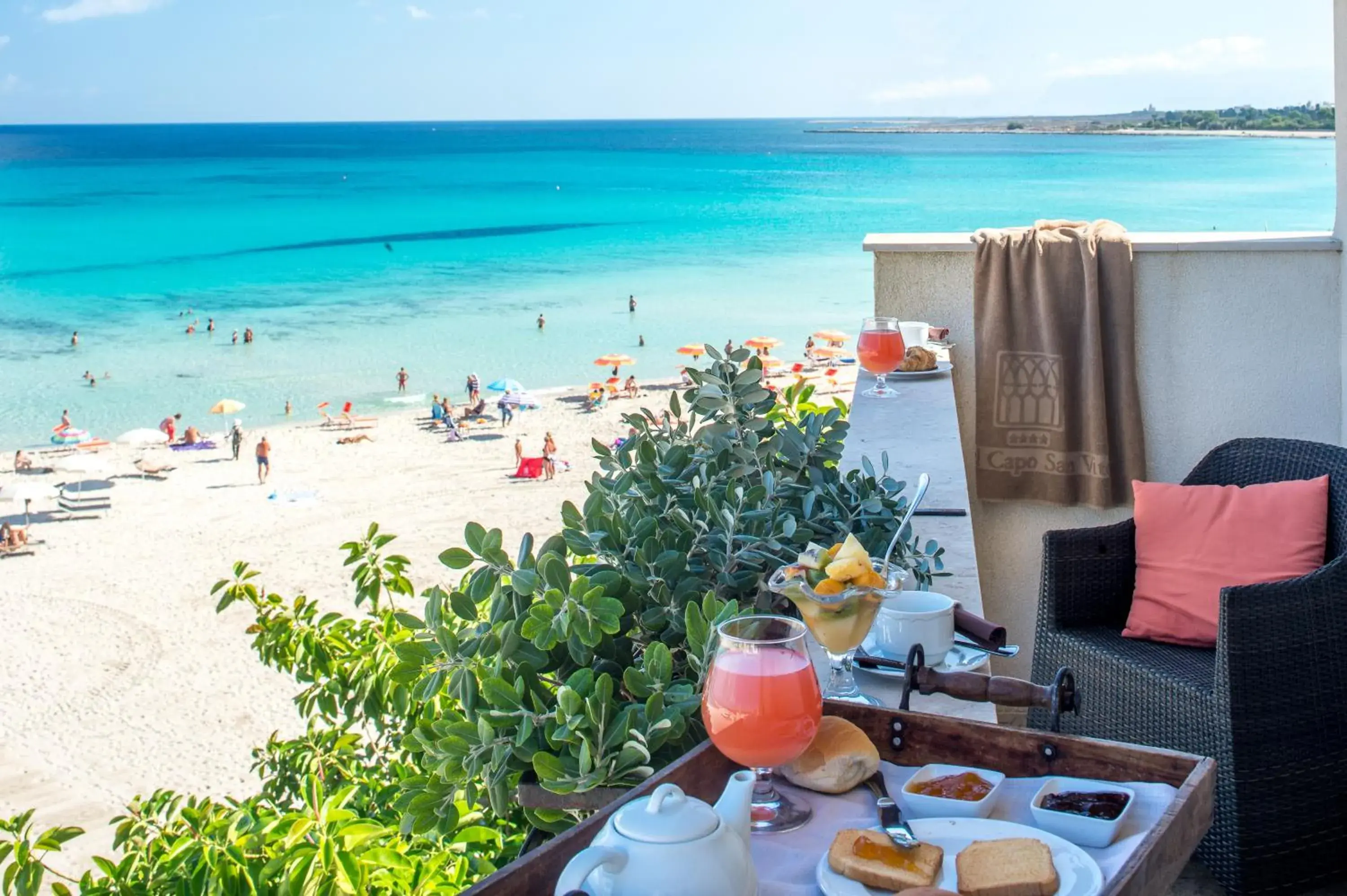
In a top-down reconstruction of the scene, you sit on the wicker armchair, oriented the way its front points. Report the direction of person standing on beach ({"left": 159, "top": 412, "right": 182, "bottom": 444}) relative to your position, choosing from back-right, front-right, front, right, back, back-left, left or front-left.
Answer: right

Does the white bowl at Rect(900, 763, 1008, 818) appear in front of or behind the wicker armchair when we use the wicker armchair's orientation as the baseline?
in front

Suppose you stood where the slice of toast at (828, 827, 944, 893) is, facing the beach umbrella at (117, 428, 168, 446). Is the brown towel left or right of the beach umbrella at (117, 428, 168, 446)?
right

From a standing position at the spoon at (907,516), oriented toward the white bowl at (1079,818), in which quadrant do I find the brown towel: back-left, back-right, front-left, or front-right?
back-left

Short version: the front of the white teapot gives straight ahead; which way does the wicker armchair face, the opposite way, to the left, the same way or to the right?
the opposite way

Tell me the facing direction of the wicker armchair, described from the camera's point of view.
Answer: facing the viewer and to the left of the viewer

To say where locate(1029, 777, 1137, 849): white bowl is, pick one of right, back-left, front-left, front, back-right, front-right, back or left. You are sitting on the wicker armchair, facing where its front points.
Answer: front-left

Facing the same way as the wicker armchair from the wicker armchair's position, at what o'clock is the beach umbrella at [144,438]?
The beach umbrella is roughly at 3 o'clock from the wicker armchair.

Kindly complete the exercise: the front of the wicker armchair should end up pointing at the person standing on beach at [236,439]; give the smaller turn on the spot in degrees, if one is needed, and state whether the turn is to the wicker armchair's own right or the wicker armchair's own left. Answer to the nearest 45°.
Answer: approximately 90° to the wicker armchair's own right

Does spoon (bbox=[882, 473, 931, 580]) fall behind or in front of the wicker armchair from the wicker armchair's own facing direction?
in front

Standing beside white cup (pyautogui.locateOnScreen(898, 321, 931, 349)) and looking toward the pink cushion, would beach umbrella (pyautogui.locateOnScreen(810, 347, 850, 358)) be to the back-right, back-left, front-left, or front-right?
back-left

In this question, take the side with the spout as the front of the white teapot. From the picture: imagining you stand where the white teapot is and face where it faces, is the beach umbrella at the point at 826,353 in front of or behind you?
in front

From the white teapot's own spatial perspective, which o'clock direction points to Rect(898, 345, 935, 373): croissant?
The croissant is roughly at 11 o'clock from the white teapot.
